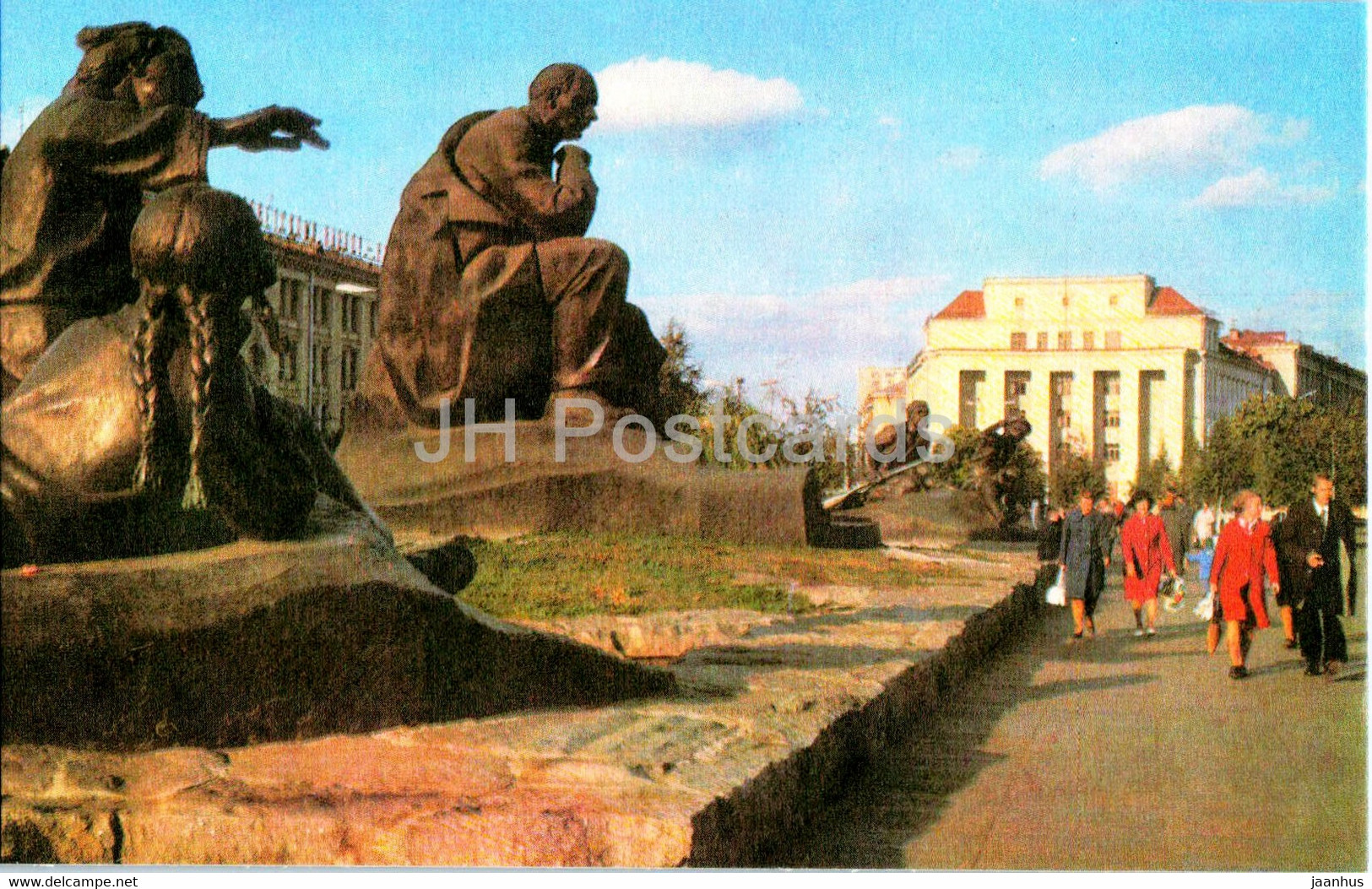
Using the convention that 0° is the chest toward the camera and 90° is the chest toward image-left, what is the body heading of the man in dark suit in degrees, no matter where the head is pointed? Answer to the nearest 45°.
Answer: approximately 0°

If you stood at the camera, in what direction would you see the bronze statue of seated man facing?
facing to the right of the viewer

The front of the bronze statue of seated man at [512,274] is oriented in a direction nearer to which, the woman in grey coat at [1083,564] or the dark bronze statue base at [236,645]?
the woman in grey coat

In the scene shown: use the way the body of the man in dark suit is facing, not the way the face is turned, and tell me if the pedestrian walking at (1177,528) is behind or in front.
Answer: behind

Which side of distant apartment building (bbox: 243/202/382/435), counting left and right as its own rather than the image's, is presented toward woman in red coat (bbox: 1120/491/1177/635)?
front

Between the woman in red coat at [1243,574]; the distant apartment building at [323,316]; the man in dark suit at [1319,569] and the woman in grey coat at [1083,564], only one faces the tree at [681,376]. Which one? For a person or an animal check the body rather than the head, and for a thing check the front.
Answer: the distant apartment building

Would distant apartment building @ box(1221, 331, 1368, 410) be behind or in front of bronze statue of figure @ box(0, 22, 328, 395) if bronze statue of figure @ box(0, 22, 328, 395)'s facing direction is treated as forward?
in front

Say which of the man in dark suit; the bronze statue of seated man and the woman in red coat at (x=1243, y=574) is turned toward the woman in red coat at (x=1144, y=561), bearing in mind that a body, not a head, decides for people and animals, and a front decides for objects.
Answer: the bronze statue of seated man

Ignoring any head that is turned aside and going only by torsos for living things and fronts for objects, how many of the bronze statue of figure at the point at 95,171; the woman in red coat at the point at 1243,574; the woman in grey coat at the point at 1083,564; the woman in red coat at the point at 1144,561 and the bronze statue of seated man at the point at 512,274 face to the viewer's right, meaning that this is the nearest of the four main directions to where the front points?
2

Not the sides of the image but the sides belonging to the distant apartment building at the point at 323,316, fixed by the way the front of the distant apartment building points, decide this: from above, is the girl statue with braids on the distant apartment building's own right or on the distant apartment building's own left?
on the distant apartment building's own right

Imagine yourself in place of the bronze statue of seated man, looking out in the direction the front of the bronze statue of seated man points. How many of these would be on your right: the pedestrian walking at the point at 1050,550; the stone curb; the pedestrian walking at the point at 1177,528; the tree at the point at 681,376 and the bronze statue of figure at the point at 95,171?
2

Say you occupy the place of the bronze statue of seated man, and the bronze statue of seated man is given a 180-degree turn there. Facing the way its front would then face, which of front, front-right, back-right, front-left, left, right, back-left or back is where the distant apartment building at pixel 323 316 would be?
right

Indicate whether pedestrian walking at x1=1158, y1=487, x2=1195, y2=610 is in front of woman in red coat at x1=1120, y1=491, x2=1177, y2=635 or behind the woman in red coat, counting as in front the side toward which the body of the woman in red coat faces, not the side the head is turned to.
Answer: behind

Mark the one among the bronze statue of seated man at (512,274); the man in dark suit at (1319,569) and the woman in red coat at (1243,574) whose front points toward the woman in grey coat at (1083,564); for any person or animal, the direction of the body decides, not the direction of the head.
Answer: the bronze statue of seated man

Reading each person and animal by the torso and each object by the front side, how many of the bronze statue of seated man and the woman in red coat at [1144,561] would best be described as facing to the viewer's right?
1

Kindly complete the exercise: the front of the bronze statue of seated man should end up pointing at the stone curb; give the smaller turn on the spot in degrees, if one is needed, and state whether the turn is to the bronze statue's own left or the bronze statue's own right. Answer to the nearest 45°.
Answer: approximately 90° to the bronze statue's own right
